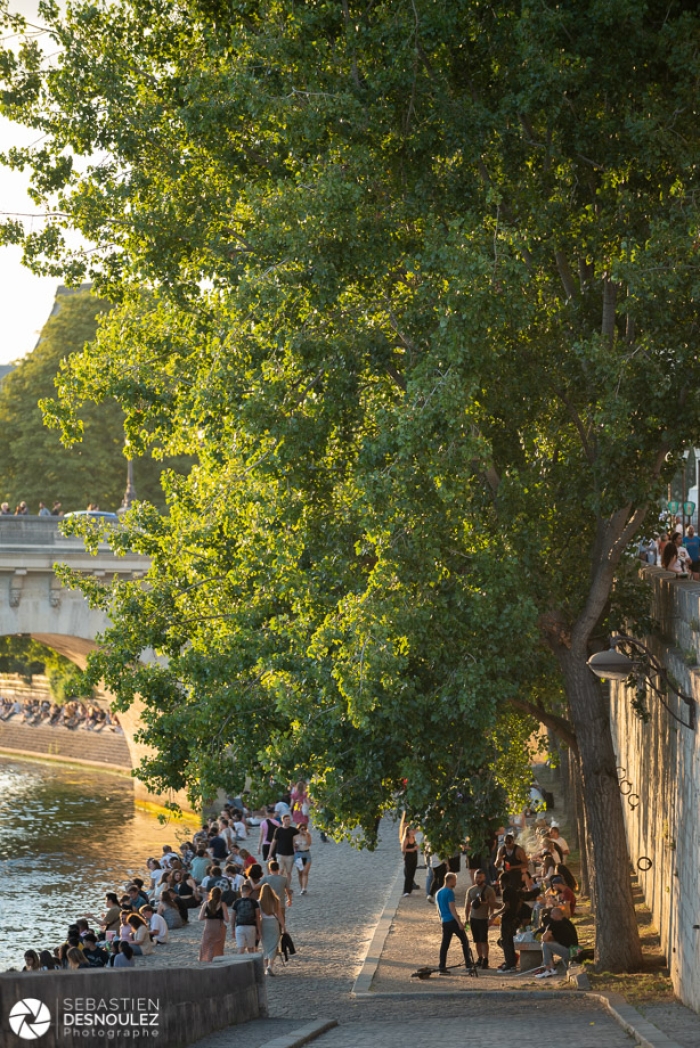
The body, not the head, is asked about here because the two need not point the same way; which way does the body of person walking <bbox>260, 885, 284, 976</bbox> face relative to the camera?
away from the camera

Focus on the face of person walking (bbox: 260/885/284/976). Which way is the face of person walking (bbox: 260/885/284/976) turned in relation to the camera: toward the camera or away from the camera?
away from the camera

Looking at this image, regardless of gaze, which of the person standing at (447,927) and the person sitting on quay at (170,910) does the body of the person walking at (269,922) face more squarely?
the person sitting on quay

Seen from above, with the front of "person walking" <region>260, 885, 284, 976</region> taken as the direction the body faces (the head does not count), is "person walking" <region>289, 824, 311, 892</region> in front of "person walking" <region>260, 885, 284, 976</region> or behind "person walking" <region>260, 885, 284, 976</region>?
in front

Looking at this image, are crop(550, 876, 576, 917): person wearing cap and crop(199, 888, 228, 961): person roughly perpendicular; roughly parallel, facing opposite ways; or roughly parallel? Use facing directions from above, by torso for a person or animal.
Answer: roughly perpendicular

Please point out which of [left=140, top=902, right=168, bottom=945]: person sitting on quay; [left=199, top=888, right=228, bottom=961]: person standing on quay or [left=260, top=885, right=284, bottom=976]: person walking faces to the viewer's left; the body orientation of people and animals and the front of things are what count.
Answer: [left=140, top=902, right=168, bottom=945]: person sitting on quay

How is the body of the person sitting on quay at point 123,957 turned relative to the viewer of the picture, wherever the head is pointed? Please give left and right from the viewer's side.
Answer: facing away from the viewer and to the left of the viewer

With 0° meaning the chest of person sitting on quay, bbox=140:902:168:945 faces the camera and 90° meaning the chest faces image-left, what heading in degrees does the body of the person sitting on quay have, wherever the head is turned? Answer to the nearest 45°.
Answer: approximately 90°

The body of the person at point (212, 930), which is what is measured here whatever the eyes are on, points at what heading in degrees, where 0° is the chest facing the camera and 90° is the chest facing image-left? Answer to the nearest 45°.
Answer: approximately 180°

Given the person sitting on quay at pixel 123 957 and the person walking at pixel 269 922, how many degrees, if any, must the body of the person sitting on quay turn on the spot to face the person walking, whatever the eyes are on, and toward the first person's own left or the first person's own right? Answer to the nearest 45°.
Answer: approximately 90° to the first person's own right

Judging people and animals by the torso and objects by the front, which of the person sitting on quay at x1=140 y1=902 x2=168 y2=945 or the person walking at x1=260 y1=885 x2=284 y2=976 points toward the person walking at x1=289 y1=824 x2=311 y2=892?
the person walking at x1=260 y1=885 x2=284 y2=976

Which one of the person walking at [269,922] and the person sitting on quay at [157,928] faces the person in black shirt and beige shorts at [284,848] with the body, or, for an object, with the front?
the person walking

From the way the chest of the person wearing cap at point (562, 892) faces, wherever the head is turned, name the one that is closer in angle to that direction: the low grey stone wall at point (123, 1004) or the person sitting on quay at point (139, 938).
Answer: the person sitting on quay
